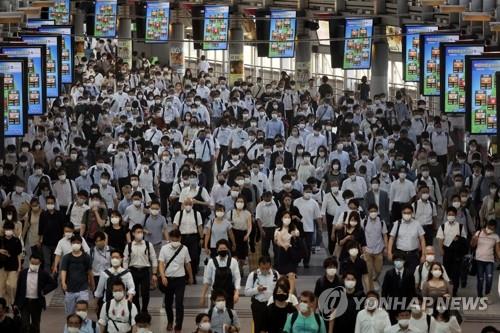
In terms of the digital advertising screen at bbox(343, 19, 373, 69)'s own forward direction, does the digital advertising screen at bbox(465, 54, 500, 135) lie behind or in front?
in front

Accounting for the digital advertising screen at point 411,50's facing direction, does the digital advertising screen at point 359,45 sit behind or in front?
behind

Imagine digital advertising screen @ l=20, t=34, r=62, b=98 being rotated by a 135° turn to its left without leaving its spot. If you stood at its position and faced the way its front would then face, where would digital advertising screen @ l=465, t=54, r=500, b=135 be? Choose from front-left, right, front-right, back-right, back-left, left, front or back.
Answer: front-right

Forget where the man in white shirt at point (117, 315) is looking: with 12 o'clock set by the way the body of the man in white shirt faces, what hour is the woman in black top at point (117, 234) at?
The woman in black top is roughly at 6 o'clock from the man in white shirt.

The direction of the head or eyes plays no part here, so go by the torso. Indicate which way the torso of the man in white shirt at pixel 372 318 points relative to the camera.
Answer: toward the camera

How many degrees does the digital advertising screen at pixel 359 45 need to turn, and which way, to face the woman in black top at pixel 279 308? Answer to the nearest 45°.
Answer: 0° — it already faces them

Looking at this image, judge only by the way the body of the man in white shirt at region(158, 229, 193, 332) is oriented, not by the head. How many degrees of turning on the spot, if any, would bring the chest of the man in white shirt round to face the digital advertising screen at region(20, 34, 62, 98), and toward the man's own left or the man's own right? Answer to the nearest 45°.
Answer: approximately 180°

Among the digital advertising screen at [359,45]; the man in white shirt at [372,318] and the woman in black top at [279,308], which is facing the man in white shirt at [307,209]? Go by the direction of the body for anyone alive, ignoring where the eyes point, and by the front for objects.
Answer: the digital advertising screen

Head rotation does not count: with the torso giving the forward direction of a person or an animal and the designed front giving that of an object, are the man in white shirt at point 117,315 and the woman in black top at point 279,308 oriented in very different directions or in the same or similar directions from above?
same or similar directions

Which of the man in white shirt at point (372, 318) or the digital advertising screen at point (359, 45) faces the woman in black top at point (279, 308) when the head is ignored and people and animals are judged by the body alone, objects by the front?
the digital advertising screen

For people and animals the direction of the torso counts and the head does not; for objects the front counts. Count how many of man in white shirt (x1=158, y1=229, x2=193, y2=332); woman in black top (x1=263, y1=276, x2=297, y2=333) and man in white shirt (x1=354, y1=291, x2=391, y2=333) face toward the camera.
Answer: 3

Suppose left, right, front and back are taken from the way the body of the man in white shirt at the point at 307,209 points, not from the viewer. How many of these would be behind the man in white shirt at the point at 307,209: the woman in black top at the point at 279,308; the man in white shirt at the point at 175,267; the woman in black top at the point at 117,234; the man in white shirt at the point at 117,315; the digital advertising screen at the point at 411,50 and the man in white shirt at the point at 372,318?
1

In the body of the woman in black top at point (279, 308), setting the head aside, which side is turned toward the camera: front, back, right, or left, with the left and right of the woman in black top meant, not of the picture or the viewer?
front

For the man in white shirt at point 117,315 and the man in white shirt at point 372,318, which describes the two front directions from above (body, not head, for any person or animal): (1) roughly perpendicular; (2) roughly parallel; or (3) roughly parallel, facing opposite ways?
roughly parallel

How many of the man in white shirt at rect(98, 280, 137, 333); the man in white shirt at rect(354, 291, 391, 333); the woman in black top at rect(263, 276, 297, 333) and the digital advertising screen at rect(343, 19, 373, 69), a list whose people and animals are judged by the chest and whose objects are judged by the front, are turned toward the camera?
4

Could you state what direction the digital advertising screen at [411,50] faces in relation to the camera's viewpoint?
facing the viewer and to the right of the viewer

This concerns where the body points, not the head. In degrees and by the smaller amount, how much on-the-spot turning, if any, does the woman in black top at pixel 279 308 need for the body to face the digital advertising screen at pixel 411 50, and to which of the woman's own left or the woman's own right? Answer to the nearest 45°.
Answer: approximately 180°
